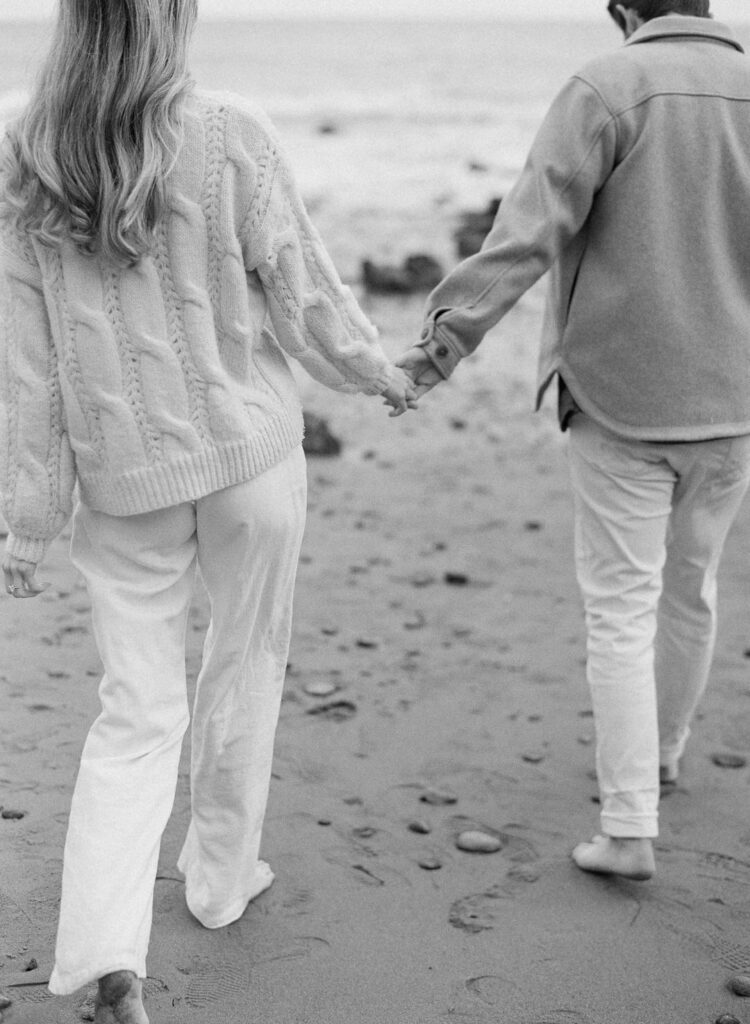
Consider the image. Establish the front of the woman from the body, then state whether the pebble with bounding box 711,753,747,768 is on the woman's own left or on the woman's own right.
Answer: on the woman's own right

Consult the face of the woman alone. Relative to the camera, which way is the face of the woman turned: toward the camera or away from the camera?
away from the camera

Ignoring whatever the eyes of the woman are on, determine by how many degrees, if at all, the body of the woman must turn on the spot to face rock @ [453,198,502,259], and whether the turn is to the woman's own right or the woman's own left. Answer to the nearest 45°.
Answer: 0° — they already face it

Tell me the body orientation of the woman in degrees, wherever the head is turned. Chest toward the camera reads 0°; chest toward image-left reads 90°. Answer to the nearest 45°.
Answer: approximately 180°

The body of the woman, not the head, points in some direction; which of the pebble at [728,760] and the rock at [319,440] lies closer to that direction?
the rock

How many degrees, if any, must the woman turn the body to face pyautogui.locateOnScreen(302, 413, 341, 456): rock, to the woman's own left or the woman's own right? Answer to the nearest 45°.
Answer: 0° — they already face it

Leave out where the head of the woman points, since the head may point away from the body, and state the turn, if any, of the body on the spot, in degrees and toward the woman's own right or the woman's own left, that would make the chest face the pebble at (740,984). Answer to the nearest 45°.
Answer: approximately 90° to the woman's own right
